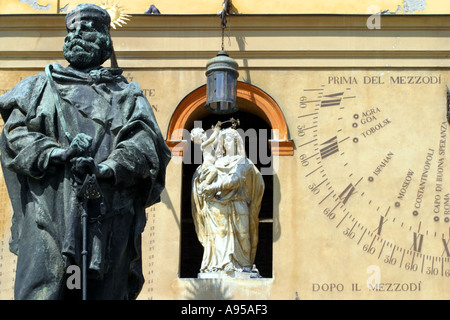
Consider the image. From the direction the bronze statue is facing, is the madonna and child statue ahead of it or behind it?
behind

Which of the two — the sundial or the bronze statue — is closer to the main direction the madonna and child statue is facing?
the bronze statue

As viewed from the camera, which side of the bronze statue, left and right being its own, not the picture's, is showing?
front

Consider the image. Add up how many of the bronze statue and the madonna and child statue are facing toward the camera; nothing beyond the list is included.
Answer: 2

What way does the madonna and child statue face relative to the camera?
toward the camera

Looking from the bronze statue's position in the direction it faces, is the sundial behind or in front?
behind

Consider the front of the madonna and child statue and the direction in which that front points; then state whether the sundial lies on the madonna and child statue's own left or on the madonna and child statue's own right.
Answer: on the madonna and child statue's own left

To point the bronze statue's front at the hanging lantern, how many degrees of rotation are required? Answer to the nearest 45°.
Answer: approximately 180°
